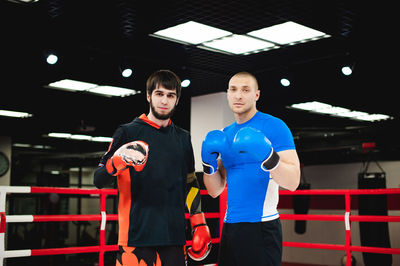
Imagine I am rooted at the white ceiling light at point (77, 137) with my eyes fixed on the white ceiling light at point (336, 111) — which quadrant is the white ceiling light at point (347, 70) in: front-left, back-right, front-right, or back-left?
front-right

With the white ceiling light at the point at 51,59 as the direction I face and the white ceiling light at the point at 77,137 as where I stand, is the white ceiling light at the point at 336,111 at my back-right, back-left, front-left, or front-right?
front-left

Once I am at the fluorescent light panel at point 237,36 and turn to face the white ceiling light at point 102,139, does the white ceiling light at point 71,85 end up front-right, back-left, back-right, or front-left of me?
front-left

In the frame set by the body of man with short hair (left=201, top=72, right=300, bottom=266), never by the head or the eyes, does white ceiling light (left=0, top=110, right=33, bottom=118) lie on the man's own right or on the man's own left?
on the man's own right

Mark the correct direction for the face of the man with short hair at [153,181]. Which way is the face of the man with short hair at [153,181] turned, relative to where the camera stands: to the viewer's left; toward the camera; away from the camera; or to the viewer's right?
toward the camera

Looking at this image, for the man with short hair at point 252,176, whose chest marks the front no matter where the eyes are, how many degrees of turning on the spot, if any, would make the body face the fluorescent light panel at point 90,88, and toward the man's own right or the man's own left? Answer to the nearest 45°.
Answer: approximately 90° to the man's own right

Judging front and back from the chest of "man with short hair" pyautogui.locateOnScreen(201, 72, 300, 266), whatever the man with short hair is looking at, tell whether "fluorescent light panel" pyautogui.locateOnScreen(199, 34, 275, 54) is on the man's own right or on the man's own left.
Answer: on the man's own right

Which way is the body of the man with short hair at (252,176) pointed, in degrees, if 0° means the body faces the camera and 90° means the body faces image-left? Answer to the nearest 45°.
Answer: approximately 45°

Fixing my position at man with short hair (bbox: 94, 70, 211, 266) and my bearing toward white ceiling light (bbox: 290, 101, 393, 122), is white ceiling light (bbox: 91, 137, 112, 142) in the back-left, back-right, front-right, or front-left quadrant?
front-left

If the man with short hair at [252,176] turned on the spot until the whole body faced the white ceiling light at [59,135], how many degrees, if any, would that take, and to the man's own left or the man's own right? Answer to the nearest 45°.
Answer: approximately 90° to the man's own right
